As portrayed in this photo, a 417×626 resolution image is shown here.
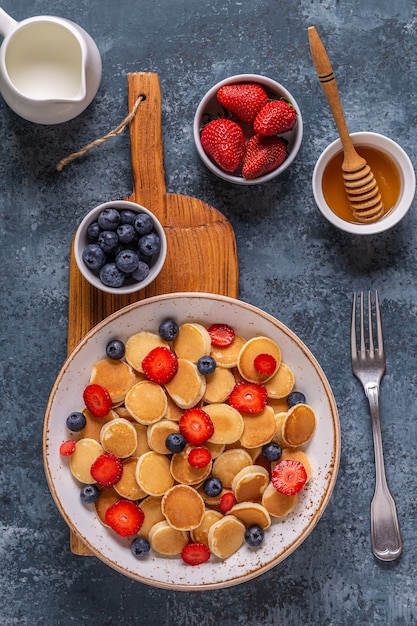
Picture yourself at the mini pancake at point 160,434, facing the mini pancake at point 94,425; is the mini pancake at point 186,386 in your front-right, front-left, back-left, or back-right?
back-right

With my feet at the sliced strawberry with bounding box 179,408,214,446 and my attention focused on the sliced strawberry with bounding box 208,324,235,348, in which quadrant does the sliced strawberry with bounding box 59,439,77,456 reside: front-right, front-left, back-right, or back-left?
back-left

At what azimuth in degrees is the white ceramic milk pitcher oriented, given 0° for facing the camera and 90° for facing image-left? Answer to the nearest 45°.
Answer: approximately 315°
